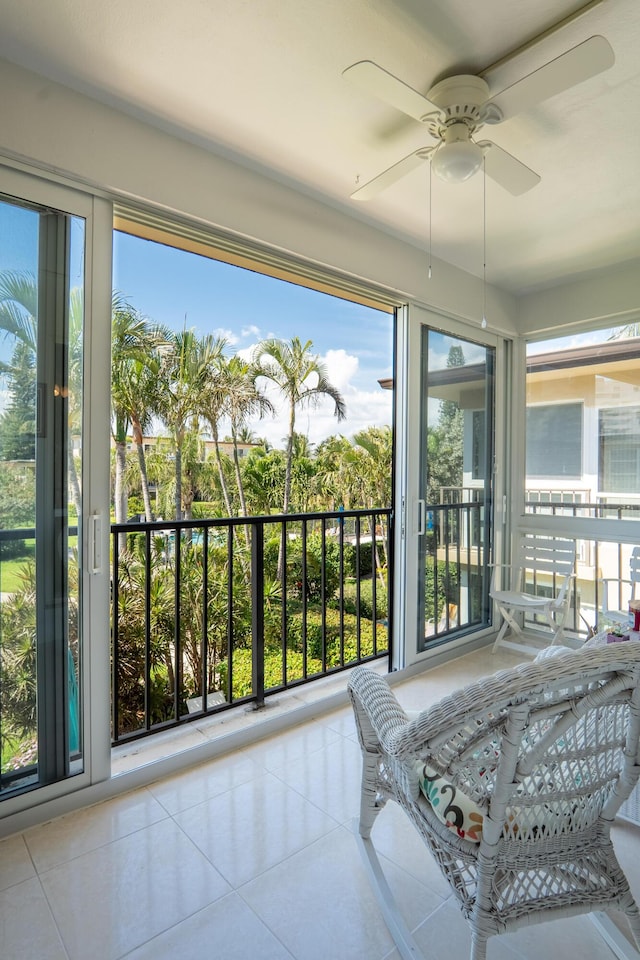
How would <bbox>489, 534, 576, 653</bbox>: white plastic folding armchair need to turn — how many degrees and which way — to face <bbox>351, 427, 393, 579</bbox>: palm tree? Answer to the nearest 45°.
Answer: approximately 90° to its right

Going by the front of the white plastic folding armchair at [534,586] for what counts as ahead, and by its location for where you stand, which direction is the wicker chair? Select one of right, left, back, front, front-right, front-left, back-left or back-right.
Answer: front-left

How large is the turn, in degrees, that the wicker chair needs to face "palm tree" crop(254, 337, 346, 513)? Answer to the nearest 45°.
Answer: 0° — it already faces it

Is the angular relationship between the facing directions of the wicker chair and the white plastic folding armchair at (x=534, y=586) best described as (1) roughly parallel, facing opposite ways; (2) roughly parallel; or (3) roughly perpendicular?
roughly perpendicular

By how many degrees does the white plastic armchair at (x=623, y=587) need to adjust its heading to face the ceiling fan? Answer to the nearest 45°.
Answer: approximately 45° to its left

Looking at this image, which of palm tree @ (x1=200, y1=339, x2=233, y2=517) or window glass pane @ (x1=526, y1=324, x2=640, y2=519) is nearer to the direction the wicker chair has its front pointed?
the palm tree

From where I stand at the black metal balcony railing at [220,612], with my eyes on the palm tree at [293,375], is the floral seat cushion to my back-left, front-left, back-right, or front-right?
back-right

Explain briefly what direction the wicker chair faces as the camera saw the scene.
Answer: facing away from the viewer and to the left of the viewer

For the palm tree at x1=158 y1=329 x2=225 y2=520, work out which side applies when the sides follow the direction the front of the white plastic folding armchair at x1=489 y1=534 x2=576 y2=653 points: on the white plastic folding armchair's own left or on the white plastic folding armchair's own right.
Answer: on the white plastic folding armchair's own right

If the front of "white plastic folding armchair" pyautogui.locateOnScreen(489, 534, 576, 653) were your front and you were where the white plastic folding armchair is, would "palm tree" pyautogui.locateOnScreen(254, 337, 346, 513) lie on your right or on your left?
on your right
